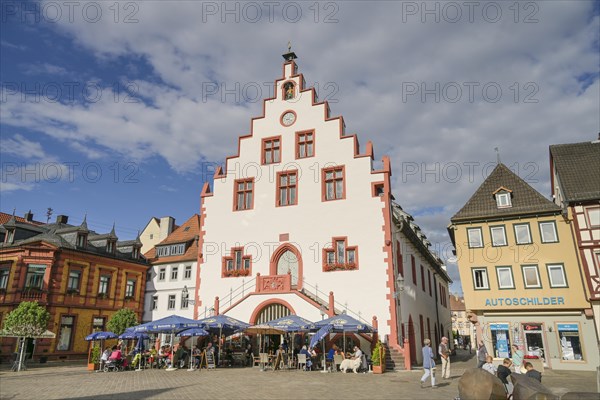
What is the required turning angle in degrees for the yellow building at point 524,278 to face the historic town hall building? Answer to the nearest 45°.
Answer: approximately 90° to its right

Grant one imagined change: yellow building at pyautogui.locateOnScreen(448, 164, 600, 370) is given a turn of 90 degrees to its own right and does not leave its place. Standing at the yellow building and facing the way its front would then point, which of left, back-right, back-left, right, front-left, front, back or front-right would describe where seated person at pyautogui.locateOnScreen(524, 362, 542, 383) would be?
left

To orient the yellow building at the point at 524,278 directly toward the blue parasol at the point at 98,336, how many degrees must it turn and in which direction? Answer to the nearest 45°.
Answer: approximately 45° to its right

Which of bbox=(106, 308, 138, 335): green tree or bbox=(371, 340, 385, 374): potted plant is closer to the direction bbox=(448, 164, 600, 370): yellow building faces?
the potted plant

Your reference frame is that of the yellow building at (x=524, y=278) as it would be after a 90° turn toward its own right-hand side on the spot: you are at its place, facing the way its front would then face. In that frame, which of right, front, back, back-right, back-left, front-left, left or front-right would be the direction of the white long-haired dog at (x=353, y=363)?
front-left

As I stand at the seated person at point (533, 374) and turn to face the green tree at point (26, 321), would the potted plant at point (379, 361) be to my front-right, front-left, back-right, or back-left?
front-right

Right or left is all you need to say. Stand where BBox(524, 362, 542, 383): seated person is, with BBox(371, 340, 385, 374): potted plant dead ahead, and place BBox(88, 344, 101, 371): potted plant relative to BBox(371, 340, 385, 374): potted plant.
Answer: left

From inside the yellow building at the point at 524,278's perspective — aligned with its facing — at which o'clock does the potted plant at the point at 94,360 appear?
The potted plant is roughly at 2 o'clock from the yellow building.

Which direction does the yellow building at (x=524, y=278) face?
toward the camera

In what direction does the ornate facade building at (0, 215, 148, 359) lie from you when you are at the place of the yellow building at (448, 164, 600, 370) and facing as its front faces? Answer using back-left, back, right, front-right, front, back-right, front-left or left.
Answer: right

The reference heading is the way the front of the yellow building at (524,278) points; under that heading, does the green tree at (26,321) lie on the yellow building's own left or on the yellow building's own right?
on the yellow building's own right

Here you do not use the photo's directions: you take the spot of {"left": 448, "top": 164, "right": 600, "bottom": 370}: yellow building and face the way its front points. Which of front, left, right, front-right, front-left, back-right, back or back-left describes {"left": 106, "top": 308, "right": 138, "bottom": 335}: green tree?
right

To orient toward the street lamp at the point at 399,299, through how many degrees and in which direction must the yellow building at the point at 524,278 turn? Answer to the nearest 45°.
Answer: approximately 45° to its right
